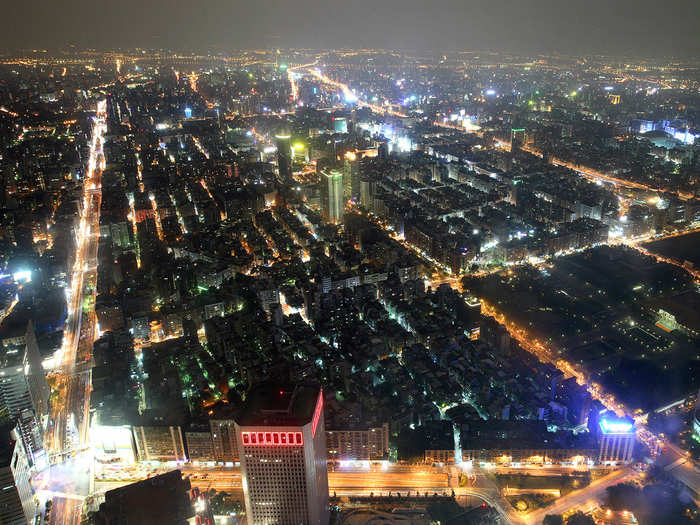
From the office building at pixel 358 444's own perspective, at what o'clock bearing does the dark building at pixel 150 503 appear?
The dark building is roughly at 2 o'clock from the office building.

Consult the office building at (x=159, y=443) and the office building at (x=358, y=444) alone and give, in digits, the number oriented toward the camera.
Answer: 2

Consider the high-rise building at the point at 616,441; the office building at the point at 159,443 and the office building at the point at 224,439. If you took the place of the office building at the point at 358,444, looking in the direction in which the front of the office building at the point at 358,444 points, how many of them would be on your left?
1

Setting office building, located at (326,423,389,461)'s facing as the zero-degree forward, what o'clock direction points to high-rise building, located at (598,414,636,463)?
The high-rise building is roughly at 9 o'clock from the office building.

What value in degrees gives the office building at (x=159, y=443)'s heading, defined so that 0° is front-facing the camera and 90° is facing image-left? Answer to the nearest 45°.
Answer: approximately 0°

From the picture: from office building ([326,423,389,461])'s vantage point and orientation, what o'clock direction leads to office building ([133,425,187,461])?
office building ([133,425,187,461]) is roughly at 3 o'clock from office building ([326,423,389,461]).

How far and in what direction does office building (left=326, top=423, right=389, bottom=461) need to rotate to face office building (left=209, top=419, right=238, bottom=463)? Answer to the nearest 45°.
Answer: approximately 90° to its right

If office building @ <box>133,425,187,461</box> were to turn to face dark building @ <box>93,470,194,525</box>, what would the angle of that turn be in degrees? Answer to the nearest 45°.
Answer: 0° — it already faces it

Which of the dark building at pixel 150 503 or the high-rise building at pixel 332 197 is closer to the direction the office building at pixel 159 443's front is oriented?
the dark building

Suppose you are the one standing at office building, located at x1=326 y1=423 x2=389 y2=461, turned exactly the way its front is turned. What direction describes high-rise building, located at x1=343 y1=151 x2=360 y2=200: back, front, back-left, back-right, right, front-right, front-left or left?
back
